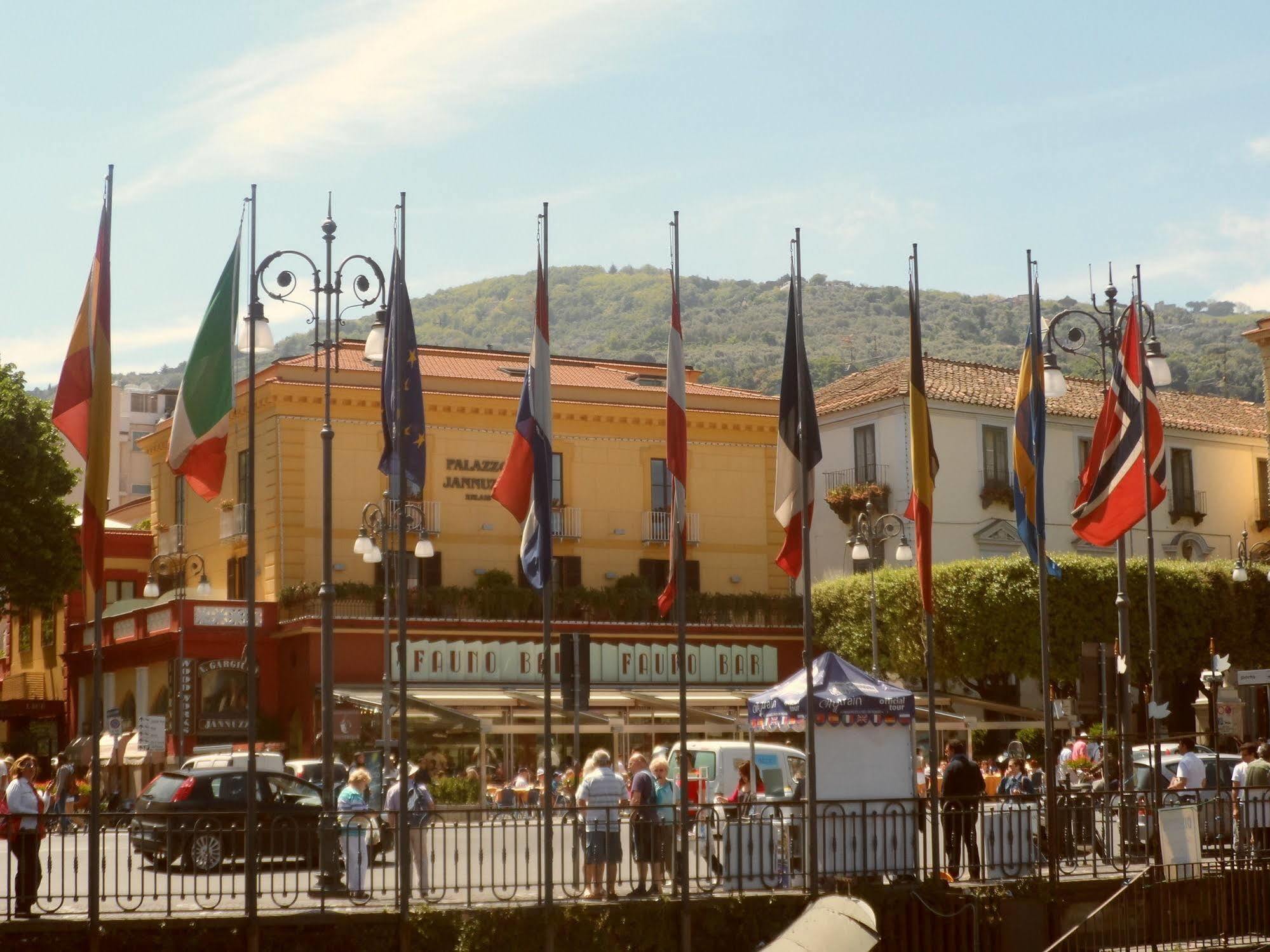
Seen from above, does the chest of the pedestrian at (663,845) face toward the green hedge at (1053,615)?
no

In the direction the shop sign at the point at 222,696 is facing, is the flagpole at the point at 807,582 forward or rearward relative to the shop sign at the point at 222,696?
forward

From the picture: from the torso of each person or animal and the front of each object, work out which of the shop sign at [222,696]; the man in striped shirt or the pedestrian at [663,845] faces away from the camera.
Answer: the man in striped shirt

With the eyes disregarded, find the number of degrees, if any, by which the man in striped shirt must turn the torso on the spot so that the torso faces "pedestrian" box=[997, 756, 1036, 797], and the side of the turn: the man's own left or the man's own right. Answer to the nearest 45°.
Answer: approximately 45° to the man's own right

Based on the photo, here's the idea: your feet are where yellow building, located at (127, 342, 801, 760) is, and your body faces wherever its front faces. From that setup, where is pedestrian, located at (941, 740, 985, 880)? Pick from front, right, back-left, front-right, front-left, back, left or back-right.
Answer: front

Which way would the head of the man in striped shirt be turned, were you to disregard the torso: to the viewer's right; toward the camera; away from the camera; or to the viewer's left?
away from the camera

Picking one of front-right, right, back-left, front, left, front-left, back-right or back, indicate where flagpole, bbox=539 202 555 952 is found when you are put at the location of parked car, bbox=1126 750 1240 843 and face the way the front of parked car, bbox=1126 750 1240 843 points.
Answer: back

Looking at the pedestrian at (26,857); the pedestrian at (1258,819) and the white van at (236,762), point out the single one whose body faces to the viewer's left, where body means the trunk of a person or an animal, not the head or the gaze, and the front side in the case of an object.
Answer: the white van

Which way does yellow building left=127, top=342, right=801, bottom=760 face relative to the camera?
toward the camera

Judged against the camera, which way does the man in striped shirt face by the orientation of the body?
away from the camera

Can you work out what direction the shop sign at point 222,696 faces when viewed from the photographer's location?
facing the viewer
